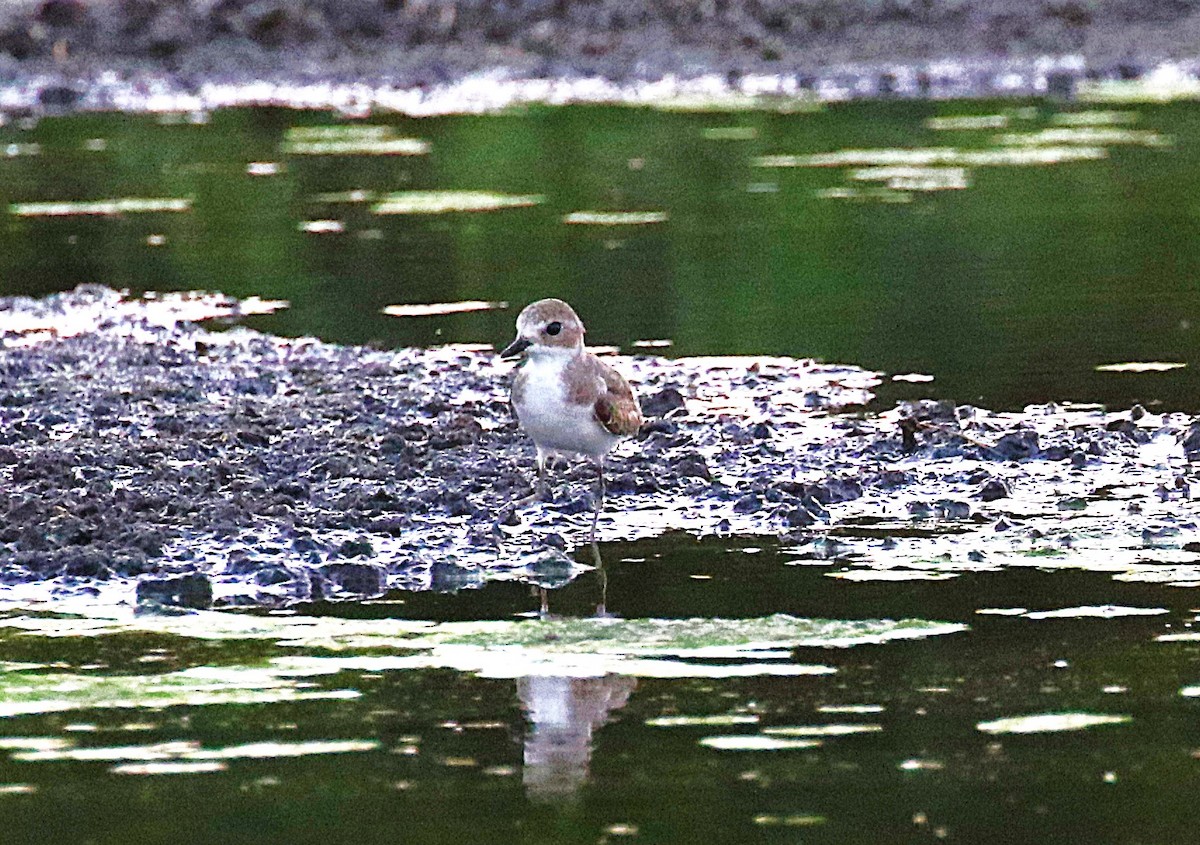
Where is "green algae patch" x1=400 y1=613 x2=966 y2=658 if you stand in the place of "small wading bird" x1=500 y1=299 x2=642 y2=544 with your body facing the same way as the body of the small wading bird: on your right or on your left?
on your left

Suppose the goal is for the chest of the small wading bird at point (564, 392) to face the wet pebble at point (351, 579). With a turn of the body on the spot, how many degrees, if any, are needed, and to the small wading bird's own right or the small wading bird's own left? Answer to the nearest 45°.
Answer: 0° — it already faces it

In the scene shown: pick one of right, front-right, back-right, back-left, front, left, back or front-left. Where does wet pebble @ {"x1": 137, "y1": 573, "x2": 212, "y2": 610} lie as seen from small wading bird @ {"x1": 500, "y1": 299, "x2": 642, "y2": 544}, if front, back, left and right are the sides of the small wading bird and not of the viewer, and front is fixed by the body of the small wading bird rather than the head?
front

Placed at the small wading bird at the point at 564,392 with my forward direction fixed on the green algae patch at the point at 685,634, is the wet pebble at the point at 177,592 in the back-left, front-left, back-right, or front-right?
front-right

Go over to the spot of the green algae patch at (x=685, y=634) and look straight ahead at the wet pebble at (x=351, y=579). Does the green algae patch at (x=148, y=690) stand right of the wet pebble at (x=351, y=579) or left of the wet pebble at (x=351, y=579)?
left

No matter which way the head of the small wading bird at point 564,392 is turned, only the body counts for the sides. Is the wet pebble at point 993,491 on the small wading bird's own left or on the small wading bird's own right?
on the small wading bird's own left
